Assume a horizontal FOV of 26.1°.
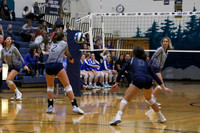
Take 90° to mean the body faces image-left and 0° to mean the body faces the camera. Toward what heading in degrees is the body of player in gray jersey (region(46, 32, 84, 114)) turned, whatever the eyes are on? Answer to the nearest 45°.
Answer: approximately 225°

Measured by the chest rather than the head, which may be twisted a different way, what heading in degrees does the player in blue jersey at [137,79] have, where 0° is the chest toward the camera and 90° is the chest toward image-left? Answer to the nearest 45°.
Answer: approximately 180°

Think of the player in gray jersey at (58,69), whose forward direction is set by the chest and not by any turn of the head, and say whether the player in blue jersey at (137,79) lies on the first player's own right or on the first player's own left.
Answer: on the first player's own right

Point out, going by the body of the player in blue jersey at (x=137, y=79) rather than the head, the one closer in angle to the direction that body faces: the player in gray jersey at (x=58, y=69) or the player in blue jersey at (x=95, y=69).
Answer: the player in blue jersey

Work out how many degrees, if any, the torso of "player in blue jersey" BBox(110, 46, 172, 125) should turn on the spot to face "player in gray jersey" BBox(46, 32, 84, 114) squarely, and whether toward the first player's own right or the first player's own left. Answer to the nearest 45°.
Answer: approximately 45° to the first player's own left

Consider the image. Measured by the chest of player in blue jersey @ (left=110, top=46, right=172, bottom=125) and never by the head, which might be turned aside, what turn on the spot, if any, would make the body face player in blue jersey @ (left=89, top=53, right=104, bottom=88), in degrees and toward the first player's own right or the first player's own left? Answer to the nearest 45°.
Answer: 0° — they already face them
